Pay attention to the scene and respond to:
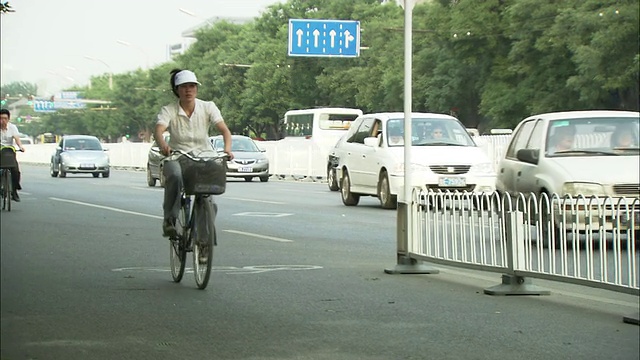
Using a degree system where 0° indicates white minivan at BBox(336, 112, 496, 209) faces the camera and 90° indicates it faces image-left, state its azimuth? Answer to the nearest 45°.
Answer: approximately 315°

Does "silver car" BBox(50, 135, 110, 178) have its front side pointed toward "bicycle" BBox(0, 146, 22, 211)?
yes

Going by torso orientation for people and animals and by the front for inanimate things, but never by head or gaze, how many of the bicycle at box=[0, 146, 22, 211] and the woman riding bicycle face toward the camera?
2

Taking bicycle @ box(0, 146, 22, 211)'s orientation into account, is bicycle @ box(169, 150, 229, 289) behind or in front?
in front

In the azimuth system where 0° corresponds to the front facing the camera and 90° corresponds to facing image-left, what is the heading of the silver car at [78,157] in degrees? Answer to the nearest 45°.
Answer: approximately 0°

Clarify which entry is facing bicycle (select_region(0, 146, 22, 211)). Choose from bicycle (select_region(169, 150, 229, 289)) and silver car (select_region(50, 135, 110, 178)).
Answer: the silver car

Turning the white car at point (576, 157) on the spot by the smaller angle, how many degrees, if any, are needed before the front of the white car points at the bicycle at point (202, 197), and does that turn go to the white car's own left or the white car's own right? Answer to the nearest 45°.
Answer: approximately 90° to the white car's own right

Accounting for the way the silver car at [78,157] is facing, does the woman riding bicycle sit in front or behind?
in front
